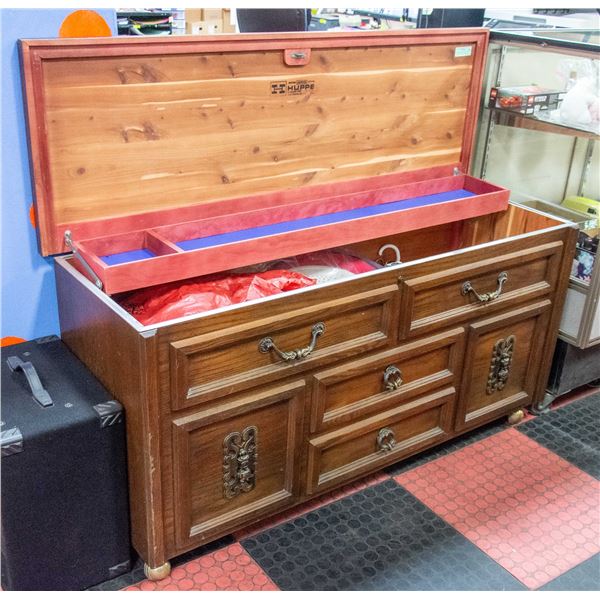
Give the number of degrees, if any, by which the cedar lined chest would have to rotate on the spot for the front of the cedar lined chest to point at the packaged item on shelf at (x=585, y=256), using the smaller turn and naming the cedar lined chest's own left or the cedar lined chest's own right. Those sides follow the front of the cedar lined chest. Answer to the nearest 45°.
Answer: approximately 90° to the cedar lined chest's own left

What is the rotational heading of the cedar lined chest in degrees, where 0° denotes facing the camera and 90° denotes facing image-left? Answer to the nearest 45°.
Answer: approximately 315°

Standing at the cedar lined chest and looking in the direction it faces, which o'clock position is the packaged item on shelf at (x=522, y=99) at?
The packaged item on shelf is roughly at 9 o'clock from the cedar lined chest.

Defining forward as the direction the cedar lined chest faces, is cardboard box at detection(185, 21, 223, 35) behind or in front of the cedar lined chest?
behind

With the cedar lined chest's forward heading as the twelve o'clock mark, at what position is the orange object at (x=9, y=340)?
The orange object is roughly at 4 o'clock from the cedar lined chest.

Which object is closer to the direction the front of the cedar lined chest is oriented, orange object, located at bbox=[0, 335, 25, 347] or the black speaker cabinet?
the black speaker cabinet

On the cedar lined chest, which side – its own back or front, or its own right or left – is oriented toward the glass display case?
left

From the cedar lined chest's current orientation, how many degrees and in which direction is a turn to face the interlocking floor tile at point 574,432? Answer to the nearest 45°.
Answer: approximately 45° to its left

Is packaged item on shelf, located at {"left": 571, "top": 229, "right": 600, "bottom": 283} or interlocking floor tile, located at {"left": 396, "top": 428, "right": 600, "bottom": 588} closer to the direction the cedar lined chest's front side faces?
the interlocking floor tile

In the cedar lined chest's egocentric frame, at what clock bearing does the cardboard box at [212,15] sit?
The cardboard box is roughly at 7 o'clock from the cedar lined chest.

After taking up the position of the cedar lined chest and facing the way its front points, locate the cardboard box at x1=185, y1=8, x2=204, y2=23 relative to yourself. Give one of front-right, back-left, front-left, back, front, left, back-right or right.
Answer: back-left
